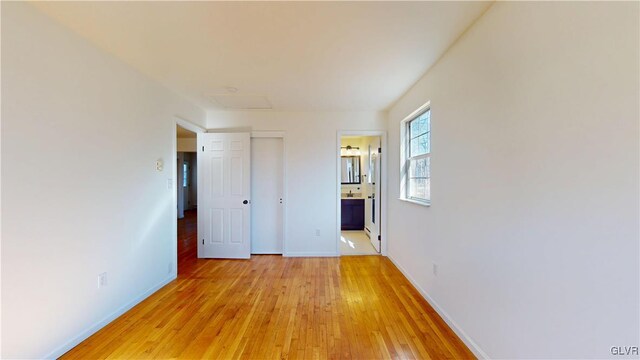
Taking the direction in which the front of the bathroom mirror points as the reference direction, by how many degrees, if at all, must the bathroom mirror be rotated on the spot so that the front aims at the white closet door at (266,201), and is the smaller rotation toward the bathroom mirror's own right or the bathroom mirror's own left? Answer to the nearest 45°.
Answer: approximately 45° to the bathroom mirror's own right

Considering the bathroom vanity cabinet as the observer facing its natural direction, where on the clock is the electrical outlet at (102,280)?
The electrical outlet is roughly at 1 o'clock from the bathroom vanity cabinet.

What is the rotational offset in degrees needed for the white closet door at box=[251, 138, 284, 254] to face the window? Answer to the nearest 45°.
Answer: approximately 45° to its left

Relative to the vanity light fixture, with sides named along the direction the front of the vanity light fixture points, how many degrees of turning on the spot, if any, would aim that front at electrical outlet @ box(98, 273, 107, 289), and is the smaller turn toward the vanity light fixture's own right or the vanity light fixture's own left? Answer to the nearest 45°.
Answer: approximately 45° to the vanity light fixture's own right

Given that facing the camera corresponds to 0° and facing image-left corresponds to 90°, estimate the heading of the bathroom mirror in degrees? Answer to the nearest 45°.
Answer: approximately 0°
